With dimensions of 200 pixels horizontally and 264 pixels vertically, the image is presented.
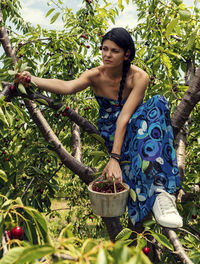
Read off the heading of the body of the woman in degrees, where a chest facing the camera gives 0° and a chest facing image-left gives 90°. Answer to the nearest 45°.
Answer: approximately 0°

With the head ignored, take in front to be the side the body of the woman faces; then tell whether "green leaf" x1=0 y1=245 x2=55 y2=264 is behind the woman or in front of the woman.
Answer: in front
